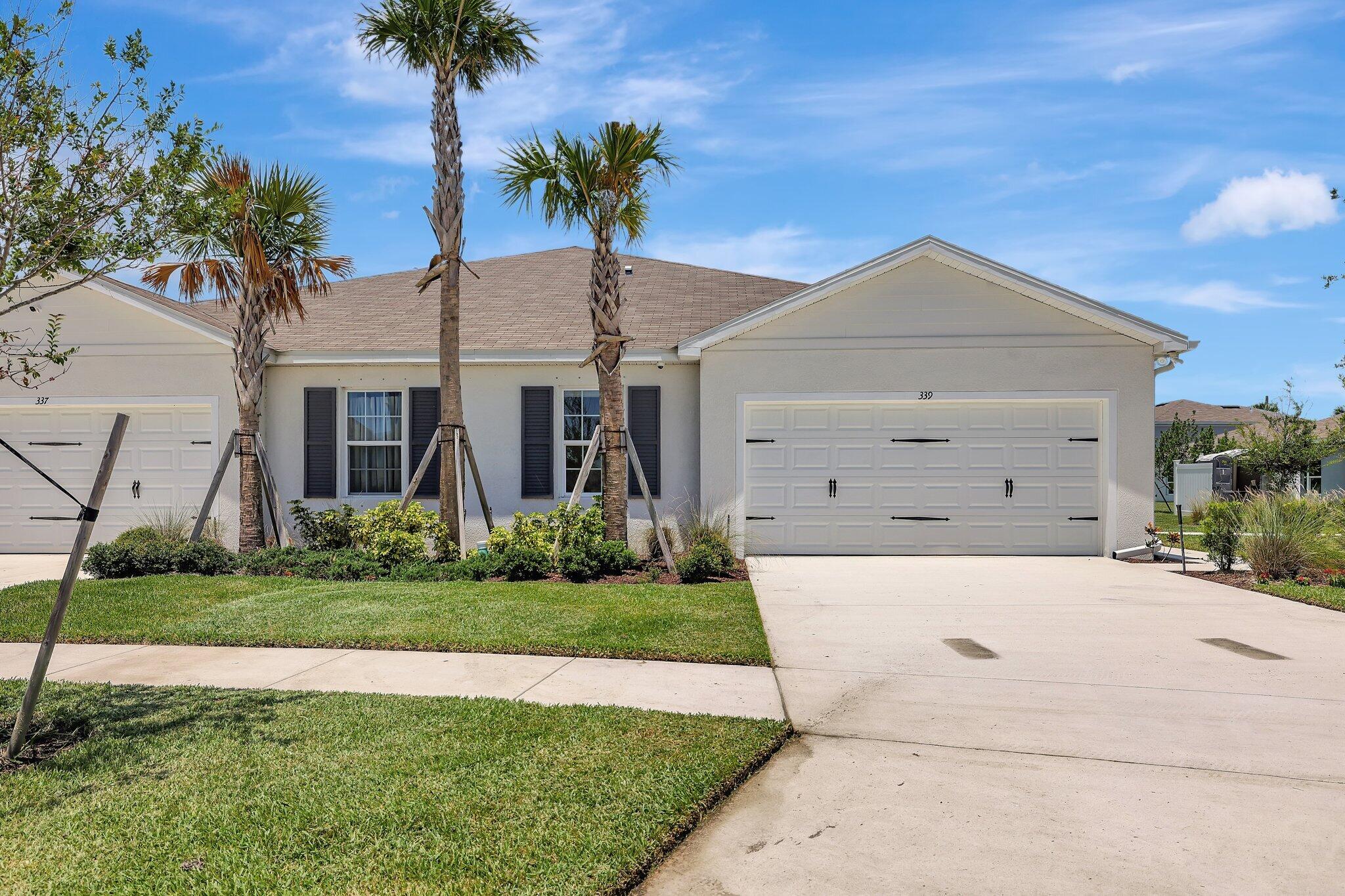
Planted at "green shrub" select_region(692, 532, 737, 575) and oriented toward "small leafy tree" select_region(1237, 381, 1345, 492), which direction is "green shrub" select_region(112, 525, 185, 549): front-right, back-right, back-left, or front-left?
back-left

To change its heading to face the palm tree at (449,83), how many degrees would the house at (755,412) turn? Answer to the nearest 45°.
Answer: approximately 90° to its right

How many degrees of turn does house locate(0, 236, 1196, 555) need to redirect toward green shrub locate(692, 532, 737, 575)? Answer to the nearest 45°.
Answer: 0° — it already faces it

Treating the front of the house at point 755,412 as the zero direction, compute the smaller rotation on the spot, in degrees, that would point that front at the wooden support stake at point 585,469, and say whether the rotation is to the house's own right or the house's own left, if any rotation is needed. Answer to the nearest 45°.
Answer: approximately 45° to the house's own right

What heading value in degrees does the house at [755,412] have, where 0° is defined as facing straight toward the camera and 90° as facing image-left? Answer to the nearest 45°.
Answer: approximately 0°

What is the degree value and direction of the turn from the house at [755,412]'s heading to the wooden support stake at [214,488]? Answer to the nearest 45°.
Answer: approximately 90° to its right

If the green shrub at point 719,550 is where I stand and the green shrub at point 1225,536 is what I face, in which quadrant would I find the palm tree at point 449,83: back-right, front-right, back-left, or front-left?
back-left

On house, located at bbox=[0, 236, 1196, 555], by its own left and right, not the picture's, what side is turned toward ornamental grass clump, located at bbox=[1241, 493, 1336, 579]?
left

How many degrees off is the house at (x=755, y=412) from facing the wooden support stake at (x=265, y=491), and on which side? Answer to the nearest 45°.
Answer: approximately 90° to its right
